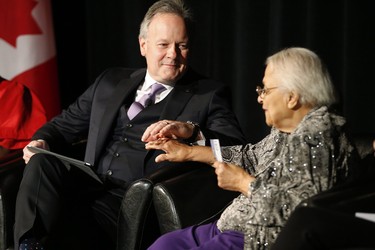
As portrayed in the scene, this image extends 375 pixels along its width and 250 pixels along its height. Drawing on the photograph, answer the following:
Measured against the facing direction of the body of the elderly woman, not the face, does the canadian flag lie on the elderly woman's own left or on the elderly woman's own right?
on the elderly woman's own right

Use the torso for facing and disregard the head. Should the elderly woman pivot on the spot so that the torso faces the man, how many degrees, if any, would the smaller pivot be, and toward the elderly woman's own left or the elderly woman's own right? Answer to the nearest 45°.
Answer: approximately 45° to the elderly woman's own right

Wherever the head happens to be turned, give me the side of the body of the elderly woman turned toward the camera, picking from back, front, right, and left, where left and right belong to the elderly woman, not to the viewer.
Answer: left
